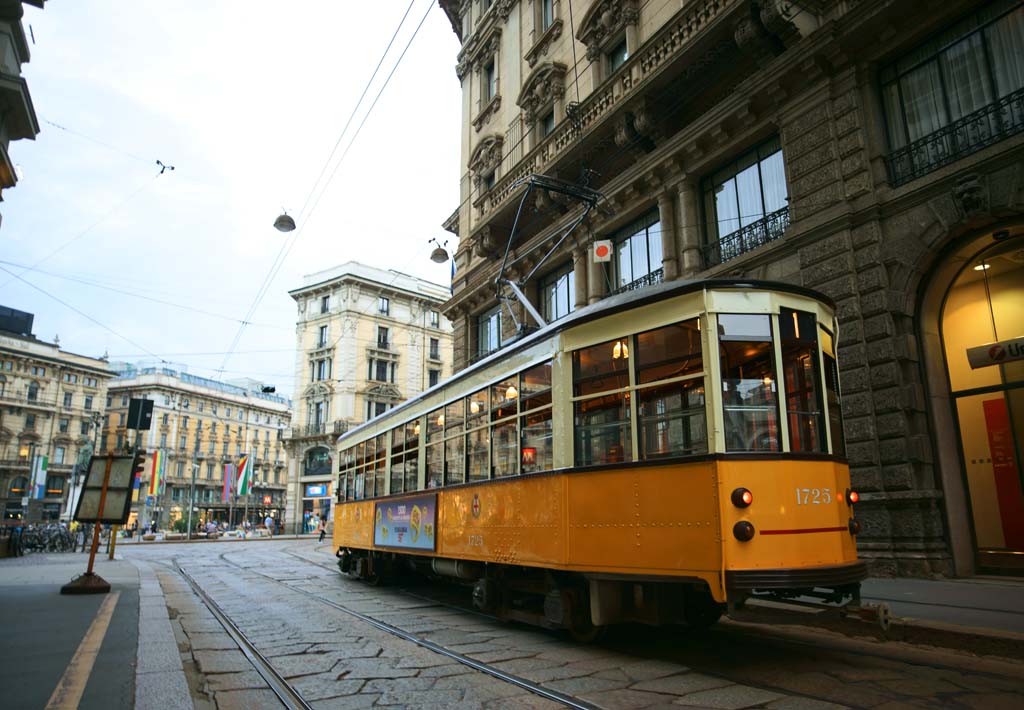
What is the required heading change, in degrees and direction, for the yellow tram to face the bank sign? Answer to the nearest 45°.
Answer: approximately 90° to its right

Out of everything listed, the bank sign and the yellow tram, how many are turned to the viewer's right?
0

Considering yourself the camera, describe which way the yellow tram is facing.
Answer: facing away from the viewer and to the left of the viewer

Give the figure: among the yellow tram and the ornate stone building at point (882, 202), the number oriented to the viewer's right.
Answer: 0

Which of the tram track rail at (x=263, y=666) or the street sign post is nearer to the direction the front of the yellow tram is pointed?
the street sign post

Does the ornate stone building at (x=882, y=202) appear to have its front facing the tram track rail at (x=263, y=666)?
yes

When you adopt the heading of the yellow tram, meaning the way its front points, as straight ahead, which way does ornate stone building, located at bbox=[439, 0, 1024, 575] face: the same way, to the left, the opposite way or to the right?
to the left

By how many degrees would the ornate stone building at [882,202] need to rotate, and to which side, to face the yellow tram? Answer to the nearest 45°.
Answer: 0° — it already faces it

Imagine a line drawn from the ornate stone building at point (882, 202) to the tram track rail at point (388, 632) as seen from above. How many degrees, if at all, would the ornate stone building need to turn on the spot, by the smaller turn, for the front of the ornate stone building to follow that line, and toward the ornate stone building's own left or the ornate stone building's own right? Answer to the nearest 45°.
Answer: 0° — it already faces it

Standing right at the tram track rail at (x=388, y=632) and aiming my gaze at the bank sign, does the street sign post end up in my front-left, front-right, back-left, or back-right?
back-left
